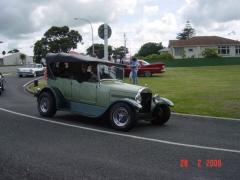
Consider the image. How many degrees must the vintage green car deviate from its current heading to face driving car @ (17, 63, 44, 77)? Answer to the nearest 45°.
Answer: approximately 135° to its left

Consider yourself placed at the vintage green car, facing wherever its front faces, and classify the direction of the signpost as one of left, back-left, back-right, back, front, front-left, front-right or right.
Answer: back-left

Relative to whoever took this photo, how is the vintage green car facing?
facing the viewer and to the right of the viewer

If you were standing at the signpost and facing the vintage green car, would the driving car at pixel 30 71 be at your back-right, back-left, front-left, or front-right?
back-right
